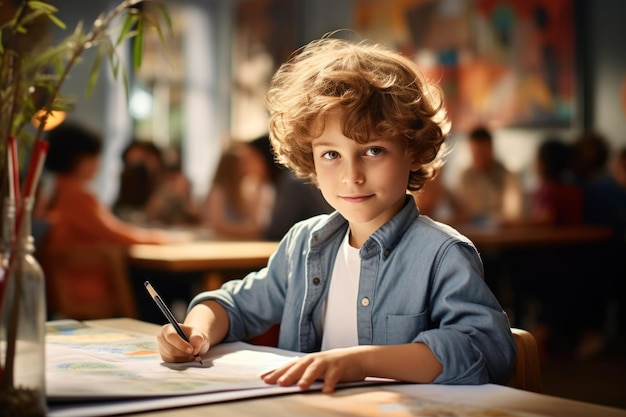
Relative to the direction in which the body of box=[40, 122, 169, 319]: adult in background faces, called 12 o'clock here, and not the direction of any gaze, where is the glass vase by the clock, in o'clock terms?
The glass vase is roughly at 3 o'clock from the adult in background.

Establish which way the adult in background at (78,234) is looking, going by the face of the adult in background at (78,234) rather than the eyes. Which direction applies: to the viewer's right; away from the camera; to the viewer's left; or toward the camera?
to the viewer's right

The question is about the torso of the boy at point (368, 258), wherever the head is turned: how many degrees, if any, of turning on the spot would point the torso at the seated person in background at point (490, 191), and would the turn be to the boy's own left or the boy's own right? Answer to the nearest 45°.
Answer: approximately 135° to the boy's own right

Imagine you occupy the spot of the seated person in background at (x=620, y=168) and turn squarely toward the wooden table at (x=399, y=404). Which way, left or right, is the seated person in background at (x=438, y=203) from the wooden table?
right

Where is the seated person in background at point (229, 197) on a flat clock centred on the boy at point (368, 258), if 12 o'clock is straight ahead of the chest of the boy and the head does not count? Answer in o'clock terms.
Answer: The seated person in background is roughly at 4 o'clock from the boy.

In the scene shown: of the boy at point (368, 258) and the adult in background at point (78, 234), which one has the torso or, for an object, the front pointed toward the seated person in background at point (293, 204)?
the adult in background

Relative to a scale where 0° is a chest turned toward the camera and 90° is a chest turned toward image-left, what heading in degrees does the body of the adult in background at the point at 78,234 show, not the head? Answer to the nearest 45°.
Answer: approximately 270°
